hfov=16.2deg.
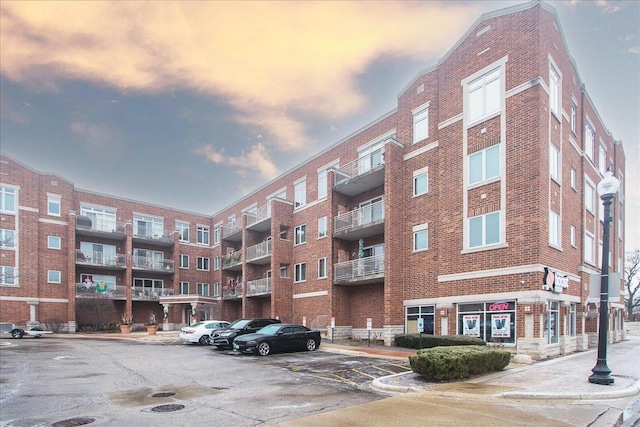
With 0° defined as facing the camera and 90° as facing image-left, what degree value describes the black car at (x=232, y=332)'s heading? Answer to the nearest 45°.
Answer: approximately 45°

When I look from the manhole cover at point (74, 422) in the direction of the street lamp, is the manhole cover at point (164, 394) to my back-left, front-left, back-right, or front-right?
front-left

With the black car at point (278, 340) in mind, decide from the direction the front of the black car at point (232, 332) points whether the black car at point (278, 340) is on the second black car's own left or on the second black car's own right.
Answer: on the second black car's own left

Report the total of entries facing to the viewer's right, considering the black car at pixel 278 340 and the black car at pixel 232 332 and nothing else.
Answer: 0

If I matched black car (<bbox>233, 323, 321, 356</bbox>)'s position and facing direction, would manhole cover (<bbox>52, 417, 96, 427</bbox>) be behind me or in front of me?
in front

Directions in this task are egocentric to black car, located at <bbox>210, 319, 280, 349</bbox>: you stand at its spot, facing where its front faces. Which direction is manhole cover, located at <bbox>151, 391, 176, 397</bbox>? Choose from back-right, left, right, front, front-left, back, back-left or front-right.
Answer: front-left

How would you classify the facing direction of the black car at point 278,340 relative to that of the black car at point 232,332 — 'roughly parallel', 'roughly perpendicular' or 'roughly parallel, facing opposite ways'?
roughly parallel

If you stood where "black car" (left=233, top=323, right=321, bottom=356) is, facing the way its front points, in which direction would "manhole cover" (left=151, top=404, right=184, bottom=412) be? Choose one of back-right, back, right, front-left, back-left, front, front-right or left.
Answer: front-left
